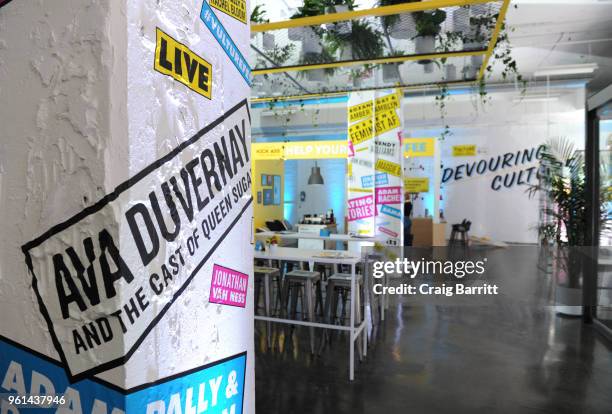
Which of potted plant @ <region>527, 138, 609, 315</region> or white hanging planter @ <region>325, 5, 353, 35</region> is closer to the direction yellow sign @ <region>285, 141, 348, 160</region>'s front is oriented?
the white hanging planter

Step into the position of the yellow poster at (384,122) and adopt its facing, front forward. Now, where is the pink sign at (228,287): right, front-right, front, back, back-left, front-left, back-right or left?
front-right

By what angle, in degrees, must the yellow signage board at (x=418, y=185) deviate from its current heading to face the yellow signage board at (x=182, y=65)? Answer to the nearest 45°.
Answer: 0° — it already faces it

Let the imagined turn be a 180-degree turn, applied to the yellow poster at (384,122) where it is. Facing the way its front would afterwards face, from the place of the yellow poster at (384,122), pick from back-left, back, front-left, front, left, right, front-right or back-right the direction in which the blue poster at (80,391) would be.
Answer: back-left

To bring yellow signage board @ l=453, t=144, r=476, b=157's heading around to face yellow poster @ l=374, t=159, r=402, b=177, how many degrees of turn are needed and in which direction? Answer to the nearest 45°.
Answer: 0° — it already faces it

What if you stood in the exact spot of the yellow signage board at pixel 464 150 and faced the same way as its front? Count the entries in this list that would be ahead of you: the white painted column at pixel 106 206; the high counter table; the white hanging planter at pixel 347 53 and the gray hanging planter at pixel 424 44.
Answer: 4

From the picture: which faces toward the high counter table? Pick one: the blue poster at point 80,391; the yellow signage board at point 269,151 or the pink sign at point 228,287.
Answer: the yellow signage board

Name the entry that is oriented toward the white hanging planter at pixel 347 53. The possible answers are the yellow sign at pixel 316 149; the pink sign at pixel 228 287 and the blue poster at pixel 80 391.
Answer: the yellow sign

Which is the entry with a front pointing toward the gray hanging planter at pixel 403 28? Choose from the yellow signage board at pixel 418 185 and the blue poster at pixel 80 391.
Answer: the yellow signage board

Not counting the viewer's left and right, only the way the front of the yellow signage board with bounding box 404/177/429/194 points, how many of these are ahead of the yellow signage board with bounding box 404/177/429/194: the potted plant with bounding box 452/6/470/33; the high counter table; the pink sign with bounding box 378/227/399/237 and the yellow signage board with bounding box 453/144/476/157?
3

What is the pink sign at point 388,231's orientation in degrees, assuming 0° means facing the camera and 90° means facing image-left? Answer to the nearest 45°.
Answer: approximately 315°

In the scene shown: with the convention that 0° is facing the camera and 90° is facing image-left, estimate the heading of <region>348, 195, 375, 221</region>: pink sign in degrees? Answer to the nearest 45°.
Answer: approximately 0°

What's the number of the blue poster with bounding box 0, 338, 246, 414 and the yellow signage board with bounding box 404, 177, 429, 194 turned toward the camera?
2
